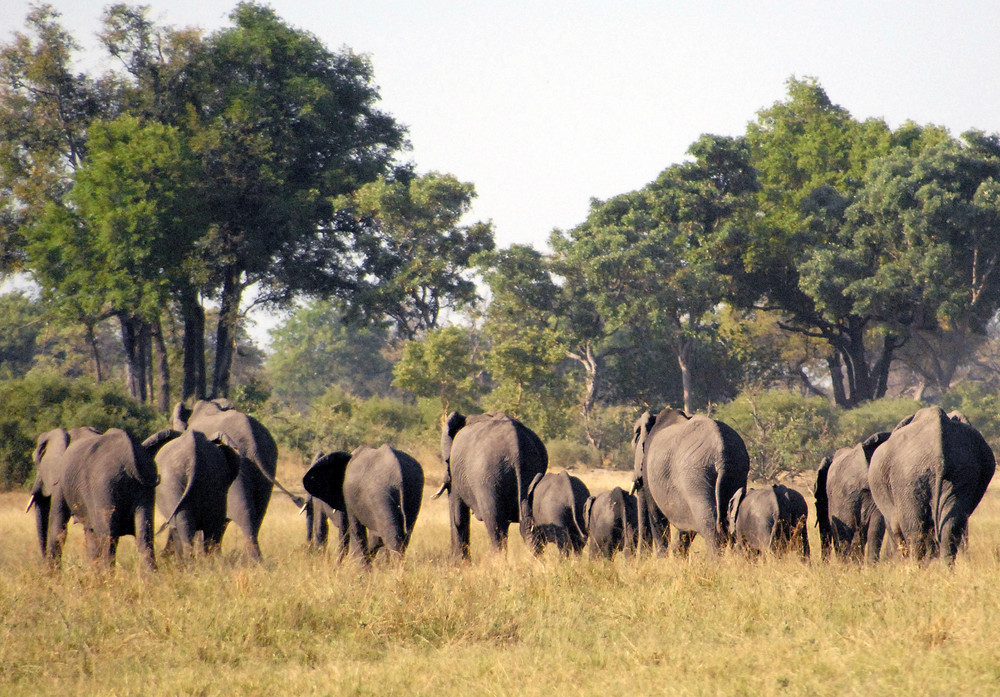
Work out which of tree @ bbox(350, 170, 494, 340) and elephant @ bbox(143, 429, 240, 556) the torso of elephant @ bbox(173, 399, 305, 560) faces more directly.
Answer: the tree

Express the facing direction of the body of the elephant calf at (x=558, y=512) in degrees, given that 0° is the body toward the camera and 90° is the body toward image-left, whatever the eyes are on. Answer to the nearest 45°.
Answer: approximately 135°

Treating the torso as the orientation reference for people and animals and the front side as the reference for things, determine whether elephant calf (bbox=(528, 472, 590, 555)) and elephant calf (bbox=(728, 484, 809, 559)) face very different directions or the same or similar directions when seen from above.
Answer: same or similar directions

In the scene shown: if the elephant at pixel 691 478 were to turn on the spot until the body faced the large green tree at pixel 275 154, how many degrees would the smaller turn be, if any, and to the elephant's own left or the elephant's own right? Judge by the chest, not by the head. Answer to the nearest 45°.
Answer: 0° — it already faces it

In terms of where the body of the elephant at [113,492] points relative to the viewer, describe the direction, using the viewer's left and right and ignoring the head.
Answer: facing away from the viewer and to the left of the viewer

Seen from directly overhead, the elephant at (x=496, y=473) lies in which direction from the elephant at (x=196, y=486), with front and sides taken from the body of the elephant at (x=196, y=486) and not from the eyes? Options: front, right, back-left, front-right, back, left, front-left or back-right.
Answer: right

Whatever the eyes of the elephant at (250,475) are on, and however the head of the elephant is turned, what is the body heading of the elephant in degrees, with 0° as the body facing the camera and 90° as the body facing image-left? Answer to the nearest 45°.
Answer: approximately 135°

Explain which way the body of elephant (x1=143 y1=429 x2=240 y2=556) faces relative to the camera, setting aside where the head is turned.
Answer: away from the camera

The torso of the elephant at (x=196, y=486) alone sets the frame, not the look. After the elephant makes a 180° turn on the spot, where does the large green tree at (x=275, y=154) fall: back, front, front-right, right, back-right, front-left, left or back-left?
back

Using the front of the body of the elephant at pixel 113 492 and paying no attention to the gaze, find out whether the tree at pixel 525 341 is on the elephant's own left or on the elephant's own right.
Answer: on the elephant's own right

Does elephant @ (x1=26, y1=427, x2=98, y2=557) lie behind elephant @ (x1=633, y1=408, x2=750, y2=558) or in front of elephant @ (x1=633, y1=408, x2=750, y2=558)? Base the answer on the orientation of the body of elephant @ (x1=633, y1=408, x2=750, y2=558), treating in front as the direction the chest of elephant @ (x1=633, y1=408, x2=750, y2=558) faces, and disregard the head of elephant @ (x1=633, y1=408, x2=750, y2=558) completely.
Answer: in front

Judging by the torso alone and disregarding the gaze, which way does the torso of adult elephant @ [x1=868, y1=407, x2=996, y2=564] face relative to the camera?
away from the camera

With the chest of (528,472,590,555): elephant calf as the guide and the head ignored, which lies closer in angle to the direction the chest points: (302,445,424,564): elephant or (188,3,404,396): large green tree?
the large green tree
